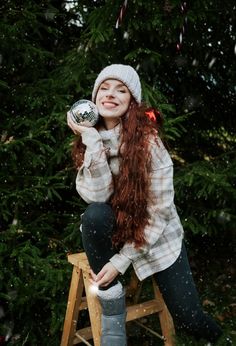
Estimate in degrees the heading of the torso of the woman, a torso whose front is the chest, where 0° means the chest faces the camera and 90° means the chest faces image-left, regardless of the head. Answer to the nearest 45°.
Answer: approximately 45°

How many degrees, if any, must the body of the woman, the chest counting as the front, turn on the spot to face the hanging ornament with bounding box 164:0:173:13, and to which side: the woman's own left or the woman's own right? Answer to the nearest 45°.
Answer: approximately 180°
